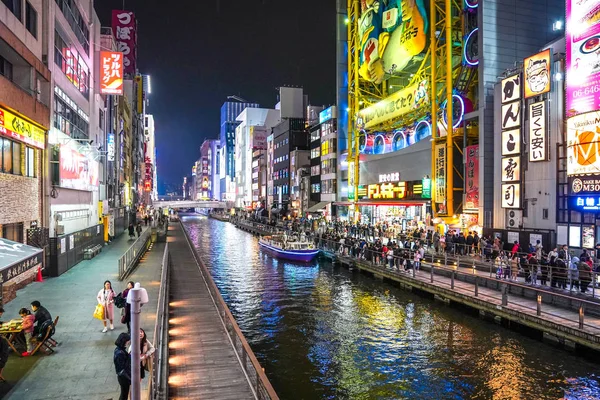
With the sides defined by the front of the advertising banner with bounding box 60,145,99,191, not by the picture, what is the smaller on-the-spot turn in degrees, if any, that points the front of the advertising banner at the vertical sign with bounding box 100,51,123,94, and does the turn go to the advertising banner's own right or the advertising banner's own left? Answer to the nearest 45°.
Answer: approximately 135° to the advertising banner's own left

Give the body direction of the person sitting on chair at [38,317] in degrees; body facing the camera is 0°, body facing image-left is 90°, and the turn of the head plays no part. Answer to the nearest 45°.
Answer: approximately 90°

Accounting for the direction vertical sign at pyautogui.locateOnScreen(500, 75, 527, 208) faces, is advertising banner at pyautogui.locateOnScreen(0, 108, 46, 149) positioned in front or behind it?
in front

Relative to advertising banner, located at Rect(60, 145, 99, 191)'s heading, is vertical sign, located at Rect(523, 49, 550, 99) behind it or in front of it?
in front

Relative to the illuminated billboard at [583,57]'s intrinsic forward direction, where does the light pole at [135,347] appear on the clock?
The light pole is roughly at 11 o'clock from the illuminated billboard.

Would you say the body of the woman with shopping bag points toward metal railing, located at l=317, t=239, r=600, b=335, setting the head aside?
no

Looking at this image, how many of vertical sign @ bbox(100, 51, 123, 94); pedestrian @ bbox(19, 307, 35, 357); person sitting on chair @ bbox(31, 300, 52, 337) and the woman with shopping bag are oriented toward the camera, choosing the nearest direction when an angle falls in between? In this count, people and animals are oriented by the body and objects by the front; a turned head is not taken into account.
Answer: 2

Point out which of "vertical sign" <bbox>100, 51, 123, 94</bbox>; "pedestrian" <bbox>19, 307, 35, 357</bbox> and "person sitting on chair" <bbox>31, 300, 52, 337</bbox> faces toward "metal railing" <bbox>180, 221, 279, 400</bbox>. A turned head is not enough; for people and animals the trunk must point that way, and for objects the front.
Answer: the vertical sign

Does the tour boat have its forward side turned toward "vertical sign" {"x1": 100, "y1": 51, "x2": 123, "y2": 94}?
no

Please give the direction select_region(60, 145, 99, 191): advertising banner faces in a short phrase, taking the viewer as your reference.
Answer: facing the viewer and to the right of the viewer

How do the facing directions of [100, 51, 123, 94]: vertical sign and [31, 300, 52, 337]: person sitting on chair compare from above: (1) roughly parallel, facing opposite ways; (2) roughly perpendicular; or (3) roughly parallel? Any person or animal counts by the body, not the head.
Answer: roughly perpendicular
